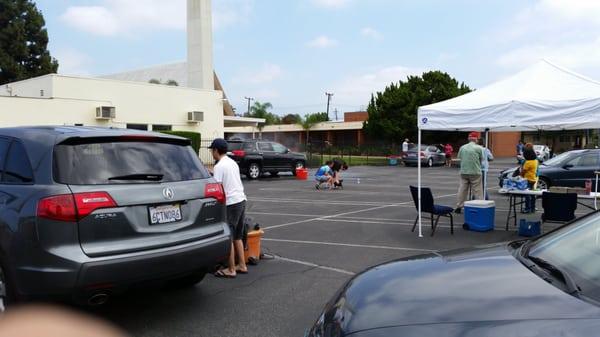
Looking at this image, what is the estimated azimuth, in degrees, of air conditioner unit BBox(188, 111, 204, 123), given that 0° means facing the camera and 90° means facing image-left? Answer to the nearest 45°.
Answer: approximately 0°

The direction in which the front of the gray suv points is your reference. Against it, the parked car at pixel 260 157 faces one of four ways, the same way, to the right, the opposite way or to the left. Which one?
to the right

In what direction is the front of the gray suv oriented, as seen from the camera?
facing away from the viewer and to the left of the viewer

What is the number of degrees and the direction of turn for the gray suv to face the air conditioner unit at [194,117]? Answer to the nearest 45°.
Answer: approximately 45° to its right

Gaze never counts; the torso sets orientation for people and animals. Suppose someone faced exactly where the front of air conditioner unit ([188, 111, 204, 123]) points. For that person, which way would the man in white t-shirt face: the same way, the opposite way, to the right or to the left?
to the right

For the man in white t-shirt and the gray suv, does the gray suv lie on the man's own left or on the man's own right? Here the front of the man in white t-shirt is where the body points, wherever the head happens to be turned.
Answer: on the man's own left

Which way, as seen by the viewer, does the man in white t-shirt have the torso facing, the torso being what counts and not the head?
to the viewer's left

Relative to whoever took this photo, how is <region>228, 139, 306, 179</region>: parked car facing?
facing away from the viewer and to the right of the viewer

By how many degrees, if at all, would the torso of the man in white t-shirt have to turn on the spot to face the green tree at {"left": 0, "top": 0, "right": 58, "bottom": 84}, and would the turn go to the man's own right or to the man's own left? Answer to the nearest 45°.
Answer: approximately 45° to the man's own right

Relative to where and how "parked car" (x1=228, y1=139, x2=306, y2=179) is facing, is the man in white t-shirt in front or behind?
behind

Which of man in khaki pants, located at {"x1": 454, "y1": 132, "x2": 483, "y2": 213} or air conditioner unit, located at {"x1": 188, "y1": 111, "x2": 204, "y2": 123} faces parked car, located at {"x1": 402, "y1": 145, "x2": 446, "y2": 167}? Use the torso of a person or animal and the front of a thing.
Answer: the man in khaki pants
